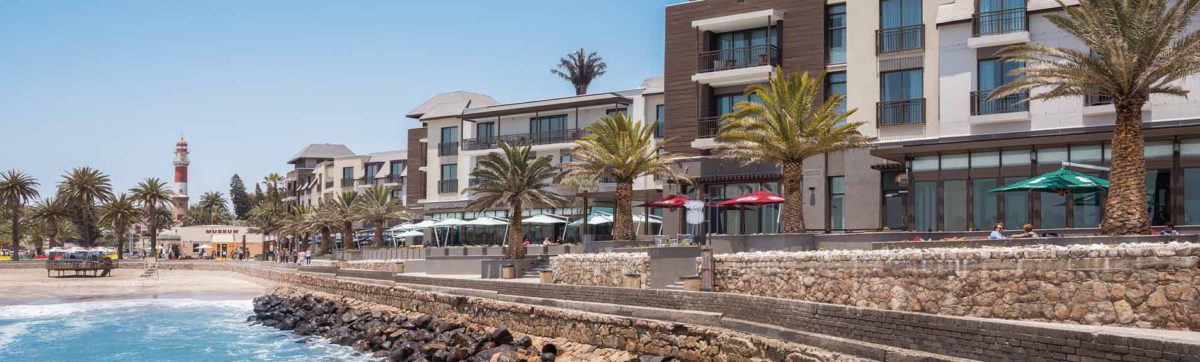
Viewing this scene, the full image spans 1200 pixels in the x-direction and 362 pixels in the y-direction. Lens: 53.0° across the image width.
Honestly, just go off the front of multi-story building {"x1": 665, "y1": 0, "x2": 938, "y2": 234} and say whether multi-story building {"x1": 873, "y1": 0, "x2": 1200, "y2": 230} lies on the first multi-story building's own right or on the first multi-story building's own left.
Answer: on the first multi-story building's own left

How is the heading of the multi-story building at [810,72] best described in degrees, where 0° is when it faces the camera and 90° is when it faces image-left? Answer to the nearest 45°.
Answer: approximately 45°

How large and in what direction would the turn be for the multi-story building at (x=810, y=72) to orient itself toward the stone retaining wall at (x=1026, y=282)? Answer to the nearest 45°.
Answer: approximately 45° to its left

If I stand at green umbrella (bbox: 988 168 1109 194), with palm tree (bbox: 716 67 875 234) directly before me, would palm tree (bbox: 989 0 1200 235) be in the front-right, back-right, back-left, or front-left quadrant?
back-left

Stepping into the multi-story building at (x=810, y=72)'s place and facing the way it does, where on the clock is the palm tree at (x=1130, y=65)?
The palm tree is roughly at 10 o'clock from the multi-story building.

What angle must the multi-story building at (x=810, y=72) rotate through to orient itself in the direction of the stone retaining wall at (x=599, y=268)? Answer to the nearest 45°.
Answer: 0° — it already faces it
